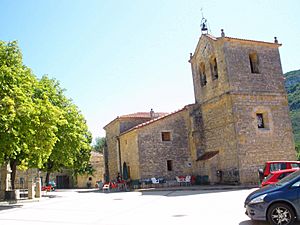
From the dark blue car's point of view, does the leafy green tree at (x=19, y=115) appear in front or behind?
in front

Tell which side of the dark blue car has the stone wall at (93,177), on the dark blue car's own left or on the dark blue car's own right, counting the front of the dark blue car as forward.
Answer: on the dark blue car's own right

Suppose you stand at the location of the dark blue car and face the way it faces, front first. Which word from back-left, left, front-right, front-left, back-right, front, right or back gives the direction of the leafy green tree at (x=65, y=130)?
front-right

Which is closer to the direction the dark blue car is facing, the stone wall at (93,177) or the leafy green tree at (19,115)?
the leafy green tree

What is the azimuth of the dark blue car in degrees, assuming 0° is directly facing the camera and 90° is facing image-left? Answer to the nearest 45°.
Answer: approximately 90°

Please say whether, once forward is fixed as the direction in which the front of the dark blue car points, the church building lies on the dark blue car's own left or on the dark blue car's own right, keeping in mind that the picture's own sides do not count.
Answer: on the dark blue car's own right

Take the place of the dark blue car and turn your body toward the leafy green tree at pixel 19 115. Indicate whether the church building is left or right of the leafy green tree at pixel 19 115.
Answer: right
